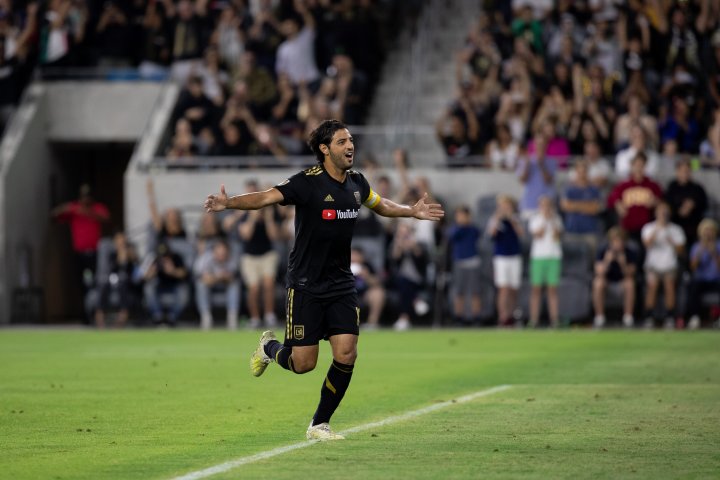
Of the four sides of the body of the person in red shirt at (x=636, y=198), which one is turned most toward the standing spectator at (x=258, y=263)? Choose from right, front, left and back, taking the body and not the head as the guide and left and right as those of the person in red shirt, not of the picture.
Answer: right

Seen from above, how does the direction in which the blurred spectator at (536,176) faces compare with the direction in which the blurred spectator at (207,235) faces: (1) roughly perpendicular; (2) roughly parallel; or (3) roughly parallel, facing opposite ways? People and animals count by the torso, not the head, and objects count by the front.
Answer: roughly parallel

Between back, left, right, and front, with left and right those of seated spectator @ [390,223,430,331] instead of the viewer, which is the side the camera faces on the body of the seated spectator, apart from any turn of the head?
front

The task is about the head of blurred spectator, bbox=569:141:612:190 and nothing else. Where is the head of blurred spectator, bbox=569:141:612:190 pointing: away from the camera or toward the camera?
toward the camera

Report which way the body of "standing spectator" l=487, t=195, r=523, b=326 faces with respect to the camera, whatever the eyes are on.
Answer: toward the camera

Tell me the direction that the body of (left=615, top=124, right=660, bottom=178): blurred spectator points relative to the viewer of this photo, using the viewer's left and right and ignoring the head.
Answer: facing the viewer

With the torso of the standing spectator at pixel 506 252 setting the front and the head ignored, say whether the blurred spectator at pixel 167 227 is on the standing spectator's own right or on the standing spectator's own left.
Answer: on the standing spectator's own right

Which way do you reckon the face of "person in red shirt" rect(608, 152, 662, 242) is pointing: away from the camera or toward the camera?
toward the camera

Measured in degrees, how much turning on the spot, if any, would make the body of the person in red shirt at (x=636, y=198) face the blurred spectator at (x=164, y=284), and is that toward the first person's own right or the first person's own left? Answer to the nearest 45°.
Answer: approximately 90° to the first person's own right

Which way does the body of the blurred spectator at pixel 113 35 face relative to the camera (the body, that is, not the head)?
toward the camera

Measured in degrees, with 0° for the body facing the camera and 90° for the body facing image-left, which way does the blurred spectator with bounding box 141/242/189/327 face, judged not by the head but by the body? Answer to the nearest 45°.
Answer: approximately 0°

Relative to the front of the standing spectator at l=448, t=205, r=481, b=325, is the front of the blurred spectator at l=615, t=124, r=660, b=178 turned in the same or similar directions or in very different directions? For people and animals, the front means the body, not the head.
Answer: same or similar directions

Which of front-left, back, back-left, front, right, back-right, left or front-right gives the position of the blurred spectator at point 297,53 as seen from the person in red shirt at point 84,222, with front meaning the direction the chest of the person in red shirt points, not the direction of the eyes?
left

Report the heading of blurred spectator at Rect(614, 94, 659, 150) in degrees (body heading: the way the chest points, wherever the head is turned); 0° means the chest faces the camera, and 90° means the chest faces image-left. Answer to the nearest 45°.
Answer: approximately 0°

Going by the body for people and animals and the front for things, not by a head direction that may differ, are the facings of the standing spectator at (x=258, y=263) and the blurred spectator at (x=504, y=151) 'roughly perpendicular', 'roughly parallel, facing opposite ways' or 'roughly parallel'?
roughly parallel
